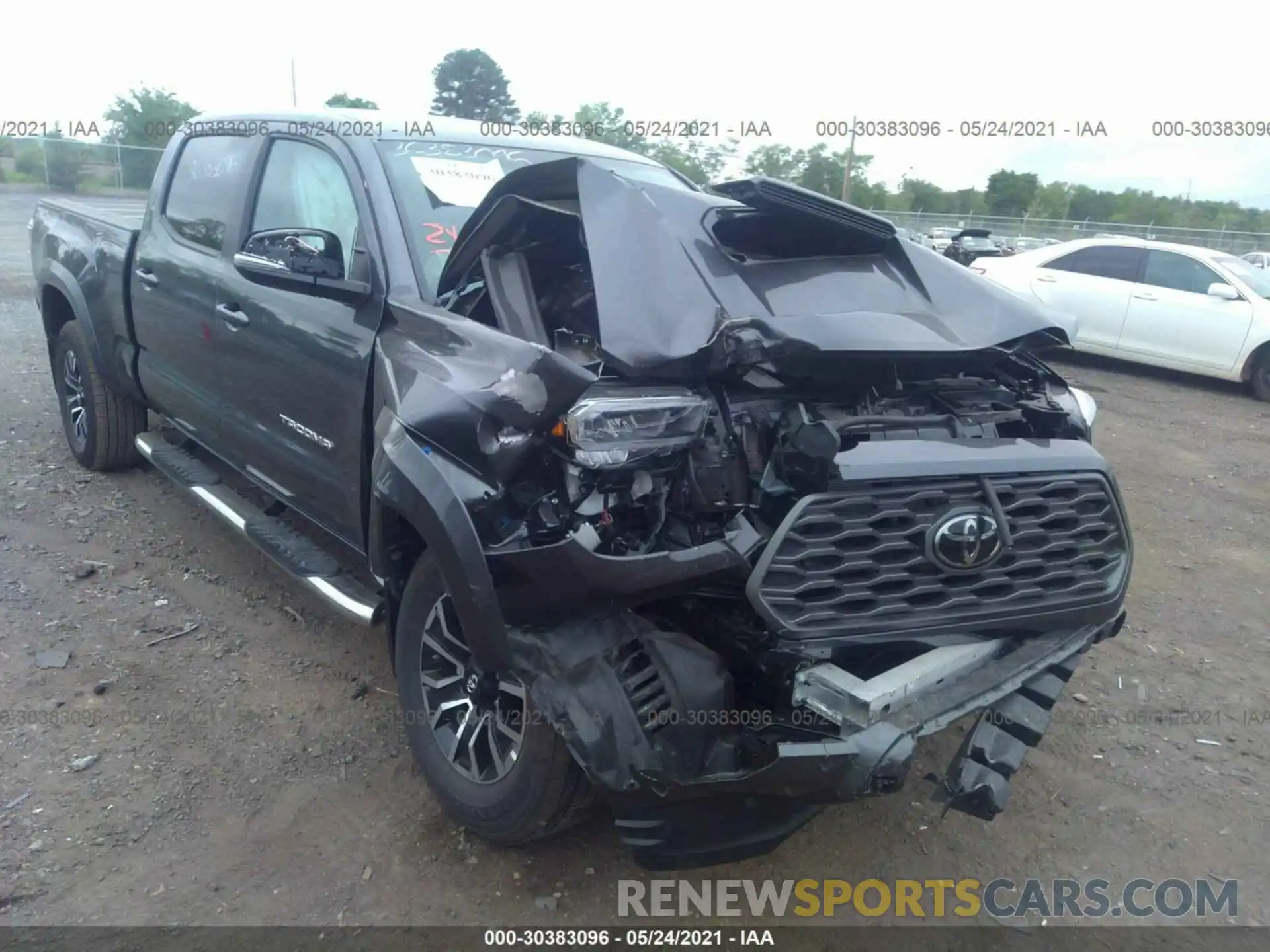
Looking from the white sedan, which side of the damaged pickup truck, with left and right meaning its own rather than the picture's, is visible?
left

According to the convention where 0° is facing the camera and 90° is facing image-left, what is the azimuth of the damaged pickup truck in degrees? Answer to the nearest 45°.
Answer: approximately 315°

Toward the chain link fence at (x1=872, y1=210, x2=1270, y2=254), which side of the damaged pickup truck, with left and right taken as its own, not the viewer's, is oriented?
left

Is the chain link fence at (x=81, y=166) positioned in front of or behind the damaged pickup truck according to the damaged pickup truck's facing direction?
behind

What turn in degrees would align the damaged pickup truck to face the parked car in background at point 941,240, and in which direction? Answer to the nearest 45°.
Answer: approximately 135° to its left
